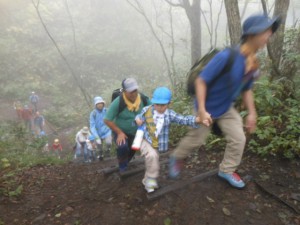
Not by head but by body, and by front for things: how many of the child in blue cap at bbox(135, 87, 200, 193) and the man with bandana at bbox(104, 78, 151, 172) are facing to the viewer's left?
0

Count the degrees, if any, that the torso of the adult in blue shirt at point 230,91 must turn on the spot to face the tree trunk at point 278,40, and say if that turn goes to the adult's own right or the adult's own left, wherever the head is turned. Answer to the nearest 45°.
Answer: approximately 135° to the adult's own left

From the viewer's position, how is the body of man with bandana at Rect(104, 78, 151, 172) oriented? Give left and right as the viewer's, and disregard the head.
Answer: facing the viewer and to the right of the viewer

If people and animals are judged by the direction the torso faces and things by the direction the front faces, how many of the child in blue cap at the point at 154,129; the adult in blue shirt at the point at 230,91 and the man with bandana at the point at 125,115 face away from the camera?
0

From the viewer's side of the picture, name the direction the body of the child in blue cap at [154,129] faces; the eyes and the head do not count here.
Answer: toward the camera

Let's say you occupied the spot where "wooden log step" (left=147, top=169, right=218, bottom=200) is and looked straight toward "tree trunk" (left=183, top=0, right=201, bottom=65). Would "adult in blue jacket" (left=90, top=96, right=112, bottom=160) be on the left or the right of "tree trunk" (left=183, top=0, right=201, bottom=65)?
left
